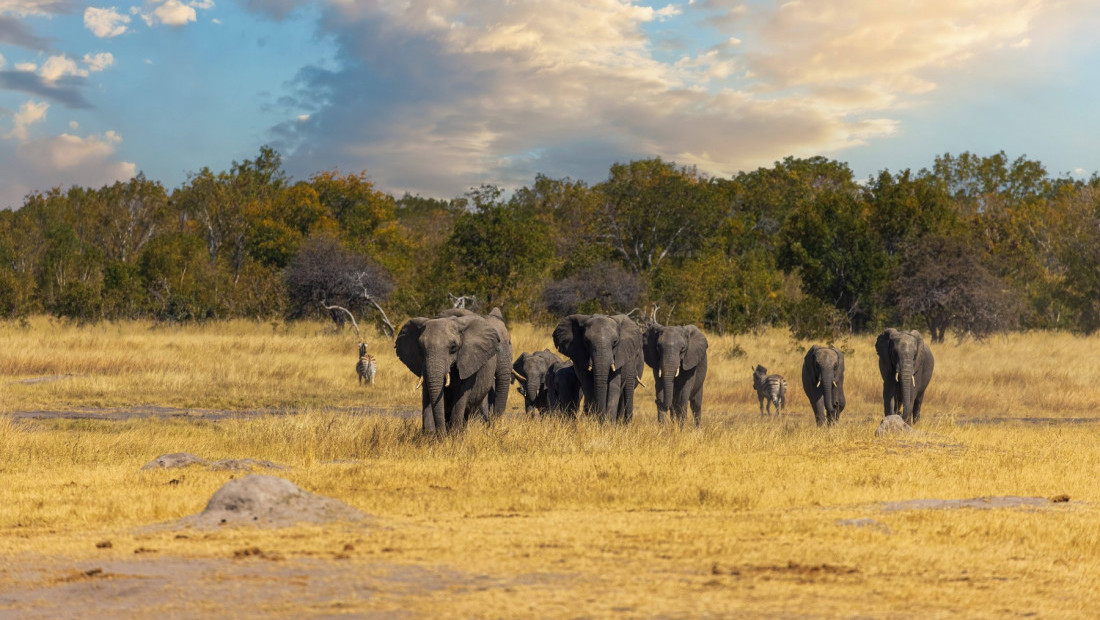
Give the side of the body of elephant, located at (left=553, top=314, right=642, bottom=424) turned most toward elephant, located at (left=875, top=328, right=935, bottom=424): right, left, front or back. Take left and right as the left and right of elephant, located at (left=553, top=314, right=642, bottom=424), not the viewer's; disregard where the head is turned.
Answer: left

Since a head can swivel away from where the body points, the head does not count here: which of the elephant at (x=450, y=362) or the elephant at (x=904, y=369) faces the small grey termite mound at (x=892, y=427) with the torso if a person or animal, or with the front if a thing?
the elephant at (x=904, y=369)

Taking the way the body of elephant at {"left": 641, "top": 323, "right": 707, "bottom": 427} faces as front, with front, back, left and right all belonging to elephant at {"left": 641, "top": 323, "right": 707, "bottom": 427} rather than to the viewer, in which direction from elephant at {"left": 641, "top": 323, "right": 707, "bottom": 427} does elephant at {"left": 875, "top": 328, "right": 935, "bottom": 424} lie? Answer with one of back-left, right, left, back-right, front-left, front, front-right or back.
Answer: back-left

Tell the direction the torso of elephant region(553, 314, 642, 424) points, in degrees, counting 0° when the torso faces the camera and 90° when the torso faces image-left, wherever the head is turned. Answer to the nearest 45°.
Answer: approximately 0°

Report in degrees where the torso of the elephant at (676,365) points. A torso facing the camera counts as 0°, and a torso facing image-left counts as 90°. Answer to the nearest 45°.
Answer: approximately 45°

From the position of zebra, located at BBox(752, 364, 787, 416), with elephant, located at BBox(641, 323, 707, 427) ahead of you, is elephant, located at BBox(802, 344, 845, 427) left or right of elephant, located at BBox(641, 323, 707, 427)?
left

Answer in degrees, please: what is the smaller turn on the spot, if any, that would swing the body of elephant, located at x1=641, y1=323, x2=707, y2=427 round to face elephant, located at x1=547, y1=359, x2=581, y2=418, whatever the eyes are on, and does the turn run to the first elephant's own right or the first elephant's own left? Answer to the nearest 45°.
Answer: approximately 45° to the first elephant's own right

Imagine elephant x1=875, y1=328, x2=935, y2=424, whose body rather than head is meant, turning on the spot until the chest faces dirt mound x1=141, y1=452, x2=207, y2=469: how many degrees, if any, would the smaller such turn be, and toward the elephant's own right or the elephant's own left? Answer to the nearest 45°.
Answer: approximately 45° to the elephant's own right
